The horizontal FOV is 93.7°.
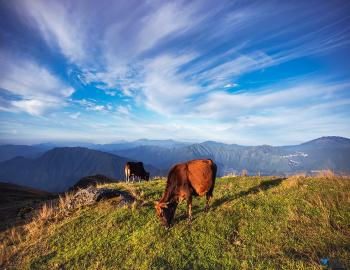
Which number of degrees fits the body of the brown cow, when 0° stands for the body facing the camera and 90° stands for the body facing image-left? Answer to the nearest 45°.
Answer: approximately 45°

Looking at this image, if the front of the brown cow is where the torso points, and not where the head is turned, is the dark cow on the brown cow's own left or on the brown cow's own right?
on the brown cow's own right
